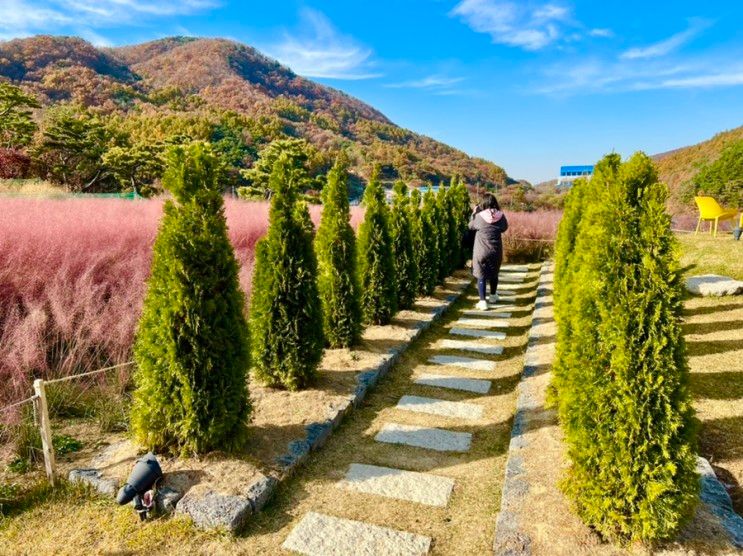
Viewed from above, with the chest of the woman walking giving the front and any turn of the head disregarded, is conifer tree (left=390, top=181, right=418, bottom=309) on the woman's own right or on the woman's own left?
on the woman's own left

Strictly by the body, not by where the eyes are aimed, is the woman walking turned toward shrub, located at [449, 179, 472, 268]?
yes

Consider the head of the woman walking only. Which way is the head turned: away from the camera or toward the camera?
away from the camera

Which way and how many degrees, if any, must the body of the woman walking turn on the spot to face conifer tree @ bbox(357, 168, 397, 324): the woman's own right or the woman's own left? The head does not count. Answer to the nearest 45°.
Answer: approximately 135° to the woman's own left

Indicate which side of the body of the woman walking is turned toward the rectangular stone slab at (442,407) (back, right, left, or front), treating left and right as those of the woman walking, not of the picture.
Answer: back

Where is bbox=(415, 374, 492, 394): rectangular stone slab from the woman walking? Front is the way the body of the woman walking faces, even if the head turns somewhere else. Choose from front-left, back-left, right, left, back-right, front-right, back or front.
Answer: back

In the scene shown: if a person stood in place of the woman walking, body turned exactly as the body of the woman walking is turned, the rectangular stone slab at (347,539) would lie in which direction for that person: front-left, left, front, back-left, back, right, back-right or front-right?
back

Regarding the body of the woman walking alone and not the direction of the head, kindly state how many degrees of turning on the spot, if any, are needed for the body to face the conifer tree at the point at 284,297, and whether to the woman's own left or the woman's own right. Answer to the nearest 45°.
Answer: approximately 180°

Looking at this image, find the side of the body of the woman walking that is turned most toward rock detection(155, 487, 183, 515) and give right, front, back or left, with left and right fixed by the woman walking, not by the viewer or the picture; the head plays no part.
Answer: back

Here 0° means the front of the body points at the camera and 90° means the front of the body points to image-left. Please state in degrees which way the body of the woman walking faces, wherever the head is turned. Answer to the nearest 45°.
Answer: approximately 180°

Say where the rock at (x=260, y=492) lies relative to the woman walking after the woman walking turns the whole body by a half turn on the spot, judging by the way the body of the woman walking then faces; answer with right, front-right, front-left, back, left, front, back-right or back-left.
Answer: front

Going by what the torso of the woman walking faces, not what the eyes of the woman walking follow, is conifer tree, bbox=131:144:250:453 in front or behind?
behind

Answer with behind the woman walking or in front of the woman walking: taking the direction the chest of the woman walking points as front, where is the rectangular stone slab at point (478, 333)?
behind

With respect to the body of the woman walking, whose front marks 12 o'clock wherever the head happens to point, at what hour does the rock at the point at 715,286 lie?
The rock is roughly at 3 o'clock from the woman walking.
